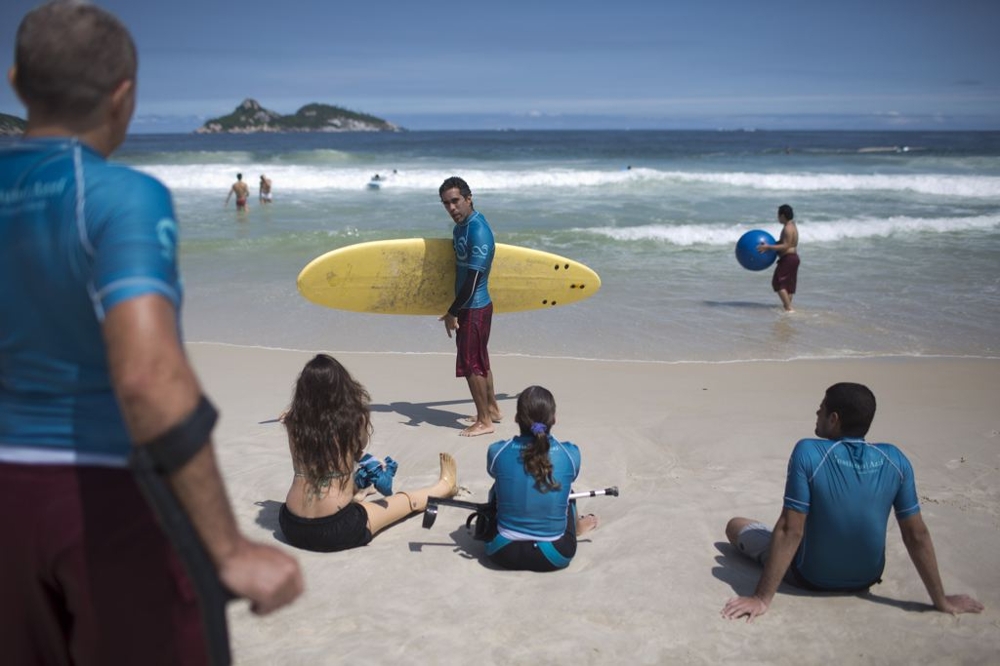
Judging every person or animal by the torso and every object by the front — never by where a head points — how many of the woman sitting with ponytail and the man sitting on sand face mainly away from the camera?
2

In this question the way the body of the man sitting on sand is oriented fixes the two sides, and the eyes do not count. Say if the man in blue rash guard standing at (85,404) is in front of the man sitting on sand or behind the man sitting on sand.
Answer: behind

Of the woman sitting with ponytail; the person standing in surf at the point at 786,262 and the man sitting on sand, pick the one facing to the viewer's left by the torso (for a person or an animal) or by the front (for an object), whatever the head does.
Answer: the person standing in surf

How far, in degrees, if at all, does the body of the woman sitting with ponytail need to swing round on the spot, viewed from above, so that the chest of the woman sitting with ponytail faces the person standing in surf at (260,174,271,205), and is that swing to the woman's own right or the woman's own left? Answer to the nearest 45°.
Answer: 0° — they already face them

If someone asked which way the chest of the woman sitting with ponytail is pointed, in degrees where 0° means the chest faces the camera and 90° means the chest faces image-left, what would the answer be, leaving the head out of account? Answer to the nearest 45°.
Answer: approximately 180°

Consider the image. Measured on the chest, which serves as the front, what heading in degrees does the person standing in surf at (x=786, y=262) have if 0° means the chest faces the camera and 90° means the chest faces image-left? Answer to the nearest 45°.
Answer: approximately 90°

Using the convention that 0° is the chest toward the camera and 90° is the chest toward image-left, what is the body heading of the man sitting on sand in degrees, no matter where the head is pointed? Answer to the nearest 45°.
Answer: approximately 180°

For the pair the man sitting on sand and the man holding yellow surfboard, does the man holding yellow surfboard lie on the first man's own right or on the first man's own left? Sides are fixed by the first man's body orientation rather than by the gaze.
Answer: on the first man's own left

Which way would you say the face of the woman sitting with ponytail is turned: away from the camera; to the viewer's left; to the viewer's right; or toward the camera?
away from the camera
